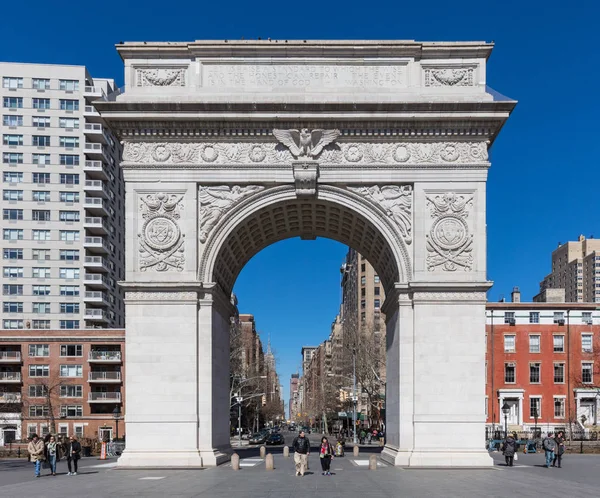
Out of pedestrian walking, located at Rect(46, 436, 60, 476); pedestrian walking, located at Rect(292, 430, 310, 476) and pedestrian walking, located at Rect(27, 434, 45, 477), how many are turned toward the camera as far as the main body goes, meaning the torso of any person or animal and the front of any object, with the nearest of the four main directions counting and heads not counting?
3

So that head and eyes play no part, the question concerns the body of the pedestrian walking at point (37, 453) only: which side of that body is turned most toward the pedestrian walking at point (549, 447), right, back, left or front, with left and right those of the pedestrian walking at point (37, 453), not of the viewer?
left

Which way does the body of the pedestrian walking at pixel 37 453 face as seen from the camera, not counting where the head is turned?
toward the camera

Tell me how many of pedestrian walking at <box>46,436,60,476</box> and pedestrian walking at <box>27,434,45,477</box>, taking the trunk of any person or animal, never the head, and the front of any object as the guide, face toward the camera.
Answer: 2
